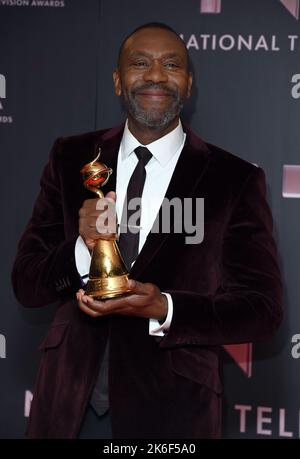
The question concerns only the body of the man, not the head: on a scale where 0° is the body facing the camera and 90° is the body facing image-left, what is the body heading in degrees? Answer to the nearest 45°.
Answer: approximately 0°
